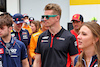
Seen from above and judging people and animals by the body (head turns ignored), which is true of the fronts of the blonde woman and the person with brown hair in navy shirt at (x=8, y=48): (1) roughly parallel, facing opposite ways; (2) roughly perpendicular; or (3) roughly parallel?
roughly parallel

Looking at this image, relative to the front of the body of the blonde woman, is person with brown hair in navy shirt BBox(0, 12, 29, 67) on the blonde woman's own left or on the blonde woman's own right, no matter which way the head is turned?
on the blonde woman's own right

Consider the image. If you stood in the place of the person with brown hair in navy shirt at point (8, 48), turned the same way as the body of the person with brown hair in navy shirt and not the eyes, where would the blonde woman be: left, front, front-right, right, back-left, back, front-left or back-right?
left

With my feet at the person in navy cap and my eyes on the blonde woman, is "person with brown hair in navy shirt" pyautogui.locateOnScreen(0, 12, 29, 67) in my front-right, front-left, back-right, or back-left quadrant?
front-right

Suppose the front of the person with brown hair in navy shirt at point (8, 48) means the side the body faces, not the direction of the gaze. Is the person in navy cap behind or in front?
behind

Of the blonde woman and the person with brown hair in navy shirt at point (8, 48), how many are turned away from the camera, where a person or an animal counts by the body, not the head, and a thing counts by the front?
0

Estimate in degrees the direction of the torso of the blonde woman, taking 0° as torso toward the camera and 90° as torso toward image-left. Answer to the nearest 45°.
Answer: approximately 45°

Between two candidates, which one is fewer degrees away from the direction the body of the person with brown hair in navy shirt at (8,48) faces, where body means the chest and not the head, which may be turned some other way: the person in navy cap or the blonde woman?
the blonde woman

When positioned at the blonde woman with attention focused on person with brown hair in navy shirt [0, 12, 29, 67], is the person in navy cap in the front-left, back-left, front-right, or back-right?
front-right
